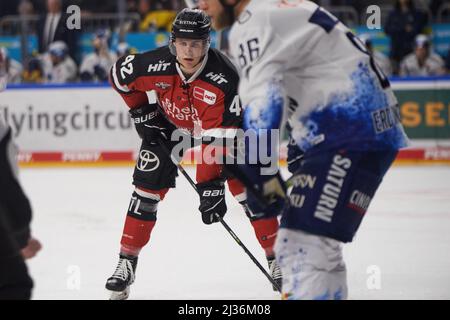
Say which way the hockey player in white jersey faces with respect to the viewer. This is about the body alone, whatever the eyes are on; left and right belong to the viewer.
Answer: facing to the left of the viewer

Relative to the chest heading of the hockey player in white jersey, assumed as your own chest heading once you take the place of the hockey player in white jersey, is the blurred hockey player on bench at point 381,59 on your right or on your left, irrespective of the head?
on your right

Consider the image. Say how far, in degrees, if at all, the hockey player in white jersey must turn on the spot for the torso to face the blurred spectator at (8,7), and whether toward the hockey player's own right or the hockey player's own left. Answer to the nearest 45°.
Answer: approximately 45° to the hockey player's own right

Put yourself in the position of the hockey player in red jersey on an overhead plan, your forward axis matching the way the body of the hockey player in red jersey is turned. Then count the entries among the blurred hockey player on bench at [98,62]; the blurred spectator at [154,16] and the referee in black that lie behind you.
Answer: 2

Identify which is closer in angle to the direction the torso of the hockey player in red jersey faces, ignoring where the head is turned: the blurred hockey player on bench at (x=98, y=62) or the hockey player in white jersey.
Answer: the hockey player in white jersey

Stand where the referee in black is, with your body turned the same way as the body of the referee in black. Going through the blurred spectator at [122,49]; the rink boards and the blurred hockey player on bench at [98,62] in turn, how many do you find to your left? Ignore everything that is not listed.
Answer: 3

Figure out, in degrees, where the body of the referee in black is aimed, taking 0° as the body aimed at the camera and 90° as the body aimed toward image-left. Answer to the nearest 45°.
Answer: approximately 270°

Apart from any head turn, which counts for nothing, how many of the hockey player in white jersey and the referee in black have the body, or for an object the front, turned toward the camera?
0

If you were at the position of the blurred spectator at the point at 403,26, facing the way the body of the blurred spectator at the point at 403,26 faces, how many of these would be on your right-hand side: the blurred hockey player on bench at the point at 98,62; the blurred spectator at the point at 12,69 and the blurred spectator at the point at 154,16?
3

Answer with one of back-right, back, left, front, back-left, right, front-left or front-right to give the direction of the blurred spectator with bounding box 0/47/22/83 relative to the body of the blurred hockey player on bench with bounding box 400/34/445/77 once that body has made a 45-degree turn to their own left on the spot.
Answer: back-right

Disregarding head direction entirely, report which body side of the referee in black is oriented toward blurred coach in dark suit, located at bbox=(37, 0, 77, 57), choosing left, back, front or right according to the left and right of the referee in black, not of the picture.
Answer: left

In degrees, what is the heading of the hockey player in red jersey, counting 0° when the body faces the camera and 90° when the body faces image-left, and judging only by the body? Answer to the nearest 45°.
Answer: approximately 0°
